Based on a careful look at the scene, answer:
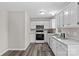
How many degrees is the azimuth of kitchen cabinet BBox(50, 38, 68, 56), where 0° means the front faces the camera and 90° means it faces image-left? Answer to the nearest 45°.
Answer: approximately 45°
